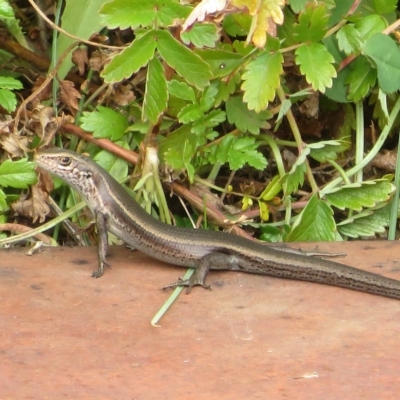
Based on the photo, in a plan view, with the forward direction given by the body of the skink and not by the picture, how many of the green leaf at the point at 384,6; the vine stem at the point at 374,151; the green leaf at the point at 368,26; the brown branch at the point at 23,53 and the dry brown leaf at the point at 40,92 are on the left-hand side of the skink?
0

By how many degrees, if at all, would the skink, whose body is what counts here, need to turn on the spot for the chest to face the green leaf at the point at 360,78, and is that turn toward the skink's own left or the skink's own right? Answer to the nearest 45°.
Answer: approximately 135° to the skink's own right

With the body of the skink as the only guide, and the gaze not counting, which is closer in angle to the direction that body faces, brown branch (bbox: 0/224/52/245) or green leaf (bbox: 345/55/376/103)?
the brown branch

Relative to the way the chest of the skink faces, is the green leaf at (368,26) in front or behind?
behind

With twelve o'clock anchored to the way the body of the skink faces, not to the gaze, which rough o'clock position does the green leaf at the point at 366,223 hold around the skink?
The green leaf is roughly at 5 o'clock from the skink.

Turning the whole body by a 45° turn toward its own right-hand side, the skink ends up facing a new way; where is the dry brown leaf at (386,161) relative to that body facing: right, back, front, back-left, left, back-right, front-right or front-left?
right

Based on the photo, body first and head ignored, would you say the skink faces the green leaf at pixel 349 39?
no

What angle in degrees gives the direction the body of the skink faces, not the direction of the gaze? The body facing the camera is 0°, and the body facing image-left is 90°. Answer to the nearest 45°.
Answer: approximately 90°

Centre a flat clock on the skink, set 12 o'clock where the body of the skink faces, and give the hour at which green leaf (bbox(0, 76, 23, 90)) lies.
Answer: The green leaf is roughly at 1 o'clock from the skink.

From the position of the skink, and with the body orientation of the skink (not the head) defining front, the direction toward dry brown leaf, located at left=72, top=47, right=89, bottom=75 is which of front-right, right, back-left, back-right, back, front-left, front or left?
front-right
